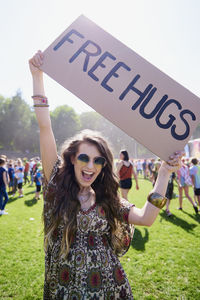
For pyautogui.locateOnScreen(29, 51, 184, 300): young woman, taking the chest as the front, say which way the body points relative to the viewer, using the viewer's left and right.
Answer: facing the viewer

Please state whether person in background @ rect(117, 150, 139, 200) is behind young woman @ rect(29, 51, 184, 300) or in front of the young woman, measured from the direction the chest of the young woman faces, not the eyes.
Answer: behind

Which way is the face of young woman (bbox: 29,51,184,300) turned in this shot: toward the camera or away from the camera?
toward the camera
